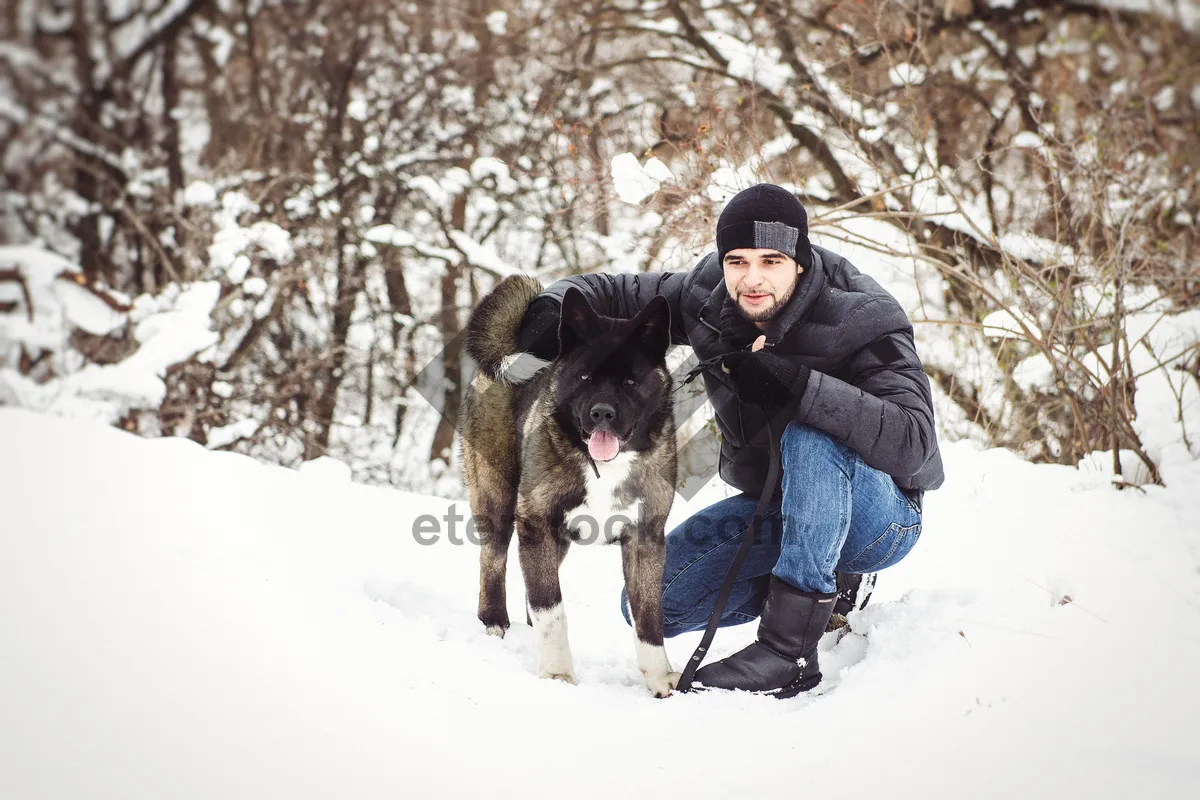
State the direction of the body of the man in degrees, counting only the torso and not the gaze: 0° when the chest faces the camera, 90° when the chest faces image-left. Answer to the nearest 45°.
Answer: approximately 45°
